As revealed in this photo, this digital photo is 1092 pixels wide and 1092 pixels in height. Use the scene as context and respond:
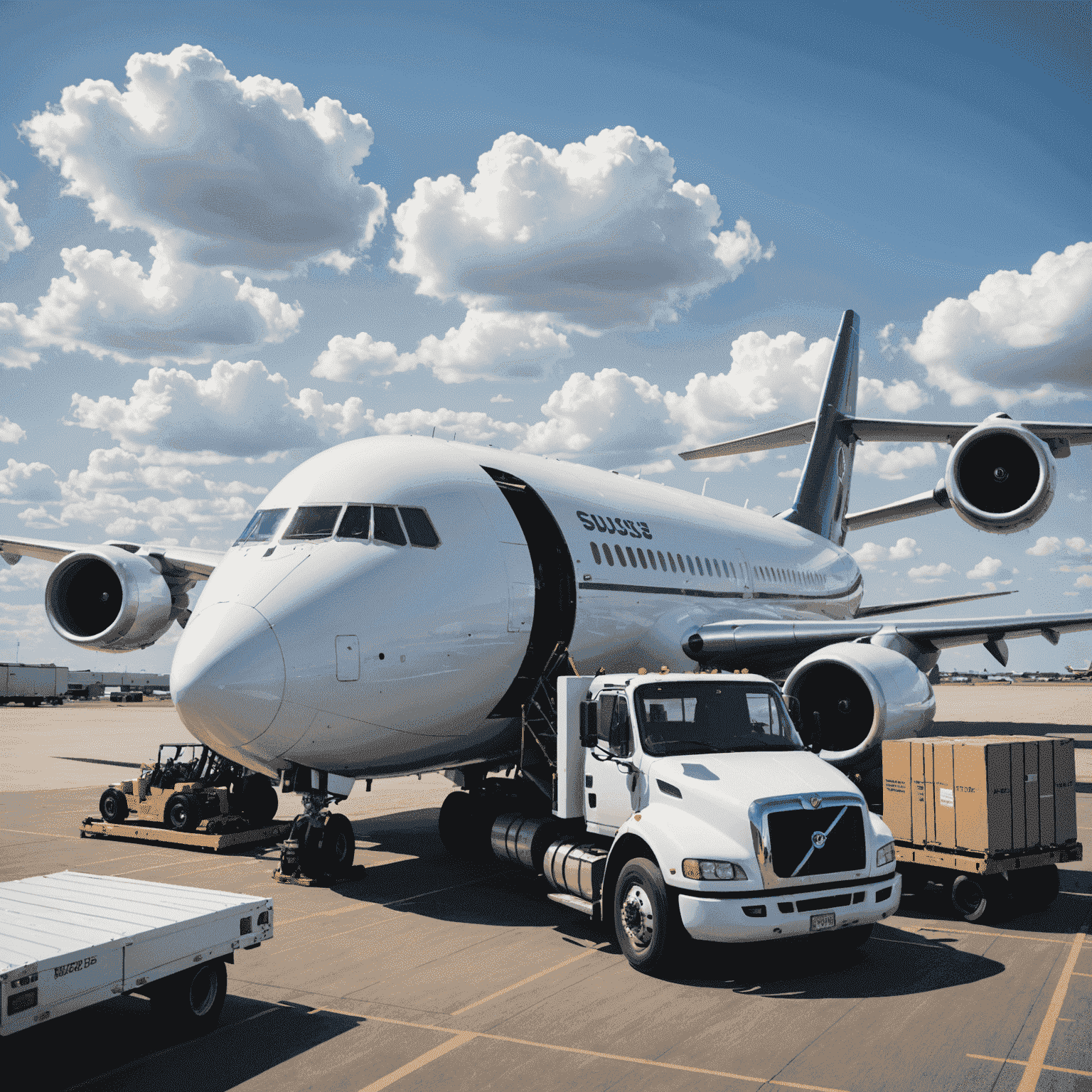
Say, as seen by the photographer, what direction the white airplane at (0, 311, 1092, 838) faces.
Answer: facing the viewer and to the left of the viewer

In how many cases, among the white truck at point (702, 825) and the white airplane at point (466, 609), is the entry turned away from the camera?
0

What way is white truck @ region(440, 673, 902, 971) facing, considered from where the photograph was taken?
facing the viewer and to the right of the viewer

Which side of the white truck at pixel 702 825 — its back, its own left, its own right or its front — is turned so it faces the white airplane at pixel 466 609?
back

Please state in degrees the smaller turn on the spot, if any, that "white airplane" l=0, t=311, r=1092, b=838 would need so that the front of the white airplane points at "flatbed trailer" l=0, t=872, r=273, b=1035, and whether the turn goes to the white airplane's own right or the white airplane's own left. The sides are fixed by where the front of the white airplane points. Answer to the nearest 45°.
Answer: approximately 45° to the white airplane's own left

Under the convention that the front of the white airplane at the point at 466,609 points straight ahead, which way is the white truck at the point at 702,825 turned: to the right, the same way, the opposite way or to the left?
to the left

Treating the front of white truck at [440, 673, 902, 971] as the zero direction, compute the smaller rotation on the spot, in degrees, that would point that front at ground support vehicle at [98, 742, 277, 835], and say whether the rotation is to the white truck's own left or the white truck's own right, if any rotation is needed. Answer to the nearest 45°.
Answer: approximately 180°
